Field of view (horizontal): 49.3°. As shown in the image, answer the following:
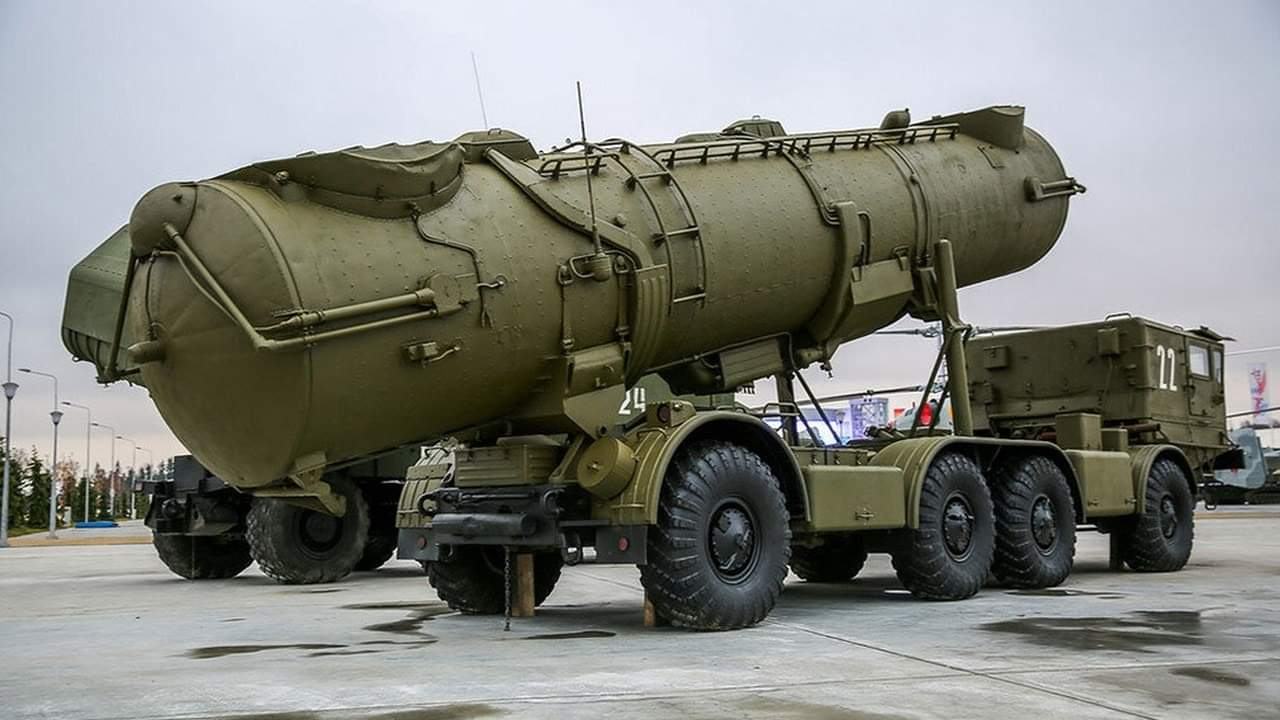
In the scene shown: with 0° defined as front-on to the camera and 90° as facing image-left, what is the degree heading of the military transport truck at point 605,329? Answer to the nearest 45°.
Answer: approximately 225°
